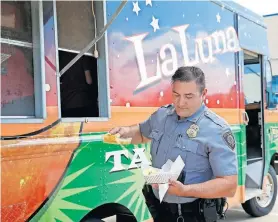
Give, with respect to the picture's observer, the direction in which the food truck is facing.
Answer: facing away from the viewer and to the right of the viewer

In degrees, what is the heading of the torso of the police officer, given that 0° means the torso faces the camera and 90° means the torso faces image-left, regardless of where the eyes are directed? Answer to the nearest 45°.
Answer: approximately 45°

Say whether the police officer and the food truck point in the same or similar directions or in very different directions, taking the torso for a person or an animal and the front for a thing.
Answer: very different directions

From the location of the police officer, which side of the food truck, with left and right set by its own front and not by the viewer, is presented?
right
